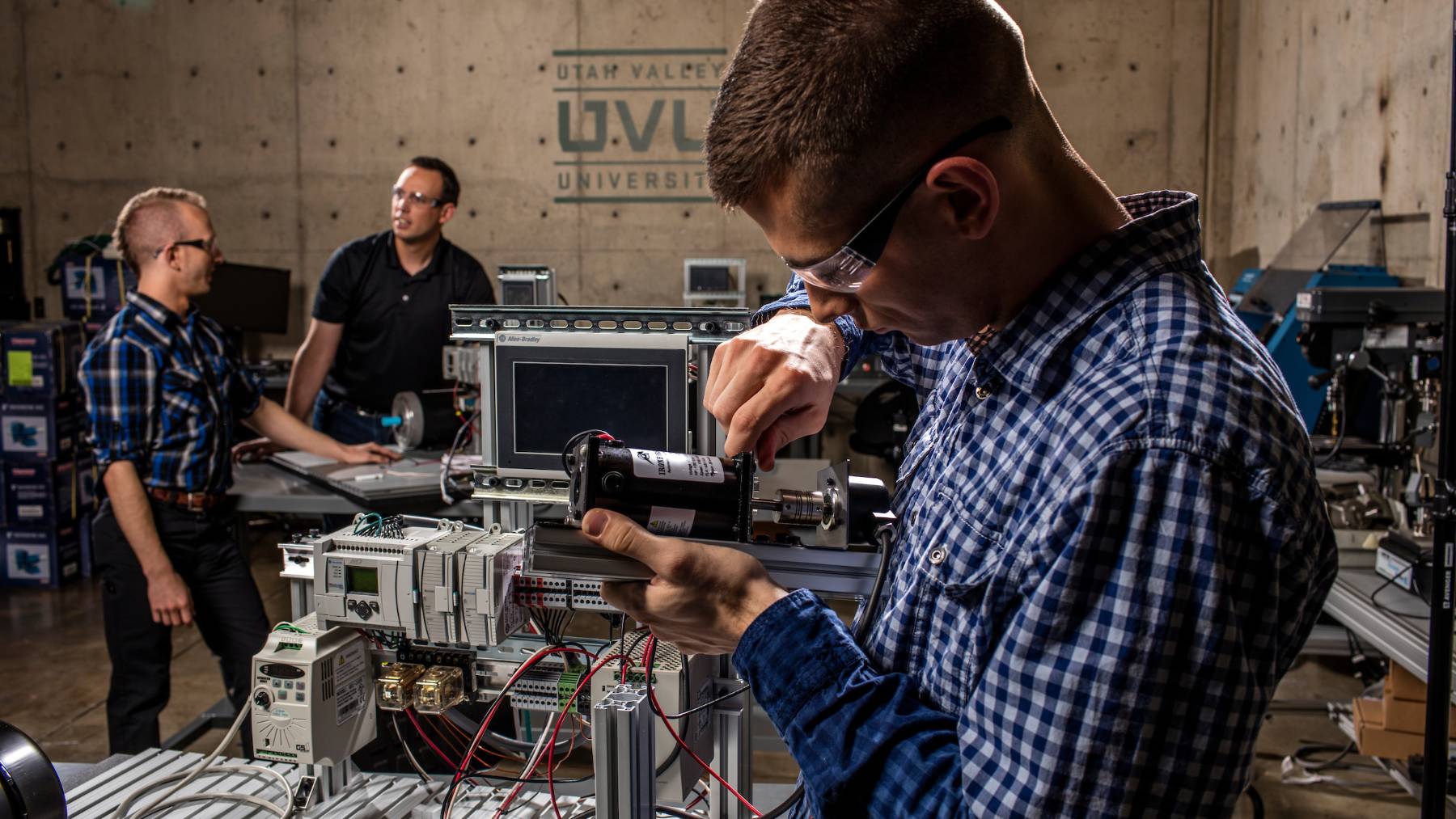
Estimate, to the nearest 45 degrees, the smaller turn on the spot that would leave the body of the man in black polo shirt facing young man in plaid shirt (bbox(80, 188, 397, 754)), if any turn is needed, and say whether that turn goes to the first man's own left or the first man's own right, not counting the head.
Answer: approximately 45° to the first man's own right

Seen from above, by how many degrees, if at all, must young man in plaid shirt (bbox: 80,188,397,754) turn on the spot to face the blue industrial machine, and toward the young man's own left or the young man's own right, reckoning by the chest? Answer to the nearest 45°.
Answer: approximately 45° to the young man's own left

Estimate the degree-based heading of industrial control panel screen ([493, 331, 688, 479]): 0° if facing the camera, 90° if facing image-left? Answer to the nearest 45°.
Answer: approximately 0°

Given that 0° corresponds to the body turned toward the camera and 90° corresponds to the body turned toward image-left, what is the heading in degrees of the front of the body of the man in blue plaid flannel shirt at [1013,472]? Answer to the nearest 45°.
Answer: approximately 45°

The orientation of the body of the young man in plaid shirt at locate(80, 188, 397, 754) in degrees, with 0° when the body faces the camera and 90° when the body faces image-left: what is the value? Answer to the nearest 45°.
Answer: approximately 315°

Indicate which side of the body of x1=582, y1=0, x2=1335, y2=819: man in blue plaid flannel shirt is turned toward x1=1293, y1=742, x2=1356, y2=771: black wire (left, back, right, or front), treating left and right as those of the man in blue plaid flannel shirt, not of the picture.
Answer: back

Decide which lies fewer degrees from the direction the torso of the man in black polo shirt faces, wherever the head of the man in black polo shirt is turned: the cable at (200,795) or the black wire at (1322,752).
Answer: the cable

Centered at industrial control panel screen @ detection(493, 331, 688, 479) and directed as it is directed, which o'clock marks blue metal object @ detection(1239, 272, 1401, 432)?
The blue metal object is roughly at 8 o'clock from the industrial control panel screen.

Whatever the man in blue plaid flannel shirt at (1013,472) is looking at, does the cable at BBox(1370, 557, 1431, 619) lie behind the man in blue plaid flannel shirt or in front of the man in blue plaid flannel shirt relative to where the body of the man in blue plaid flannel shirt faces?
behind

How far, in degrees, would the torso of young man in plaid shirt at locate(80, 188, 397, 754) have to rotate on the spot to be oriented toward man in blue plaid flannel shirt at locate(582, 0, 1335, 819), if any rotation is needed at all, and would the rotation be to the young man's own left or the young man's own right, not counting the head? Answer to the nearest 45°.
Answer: approximately 45° to the young man's own right
